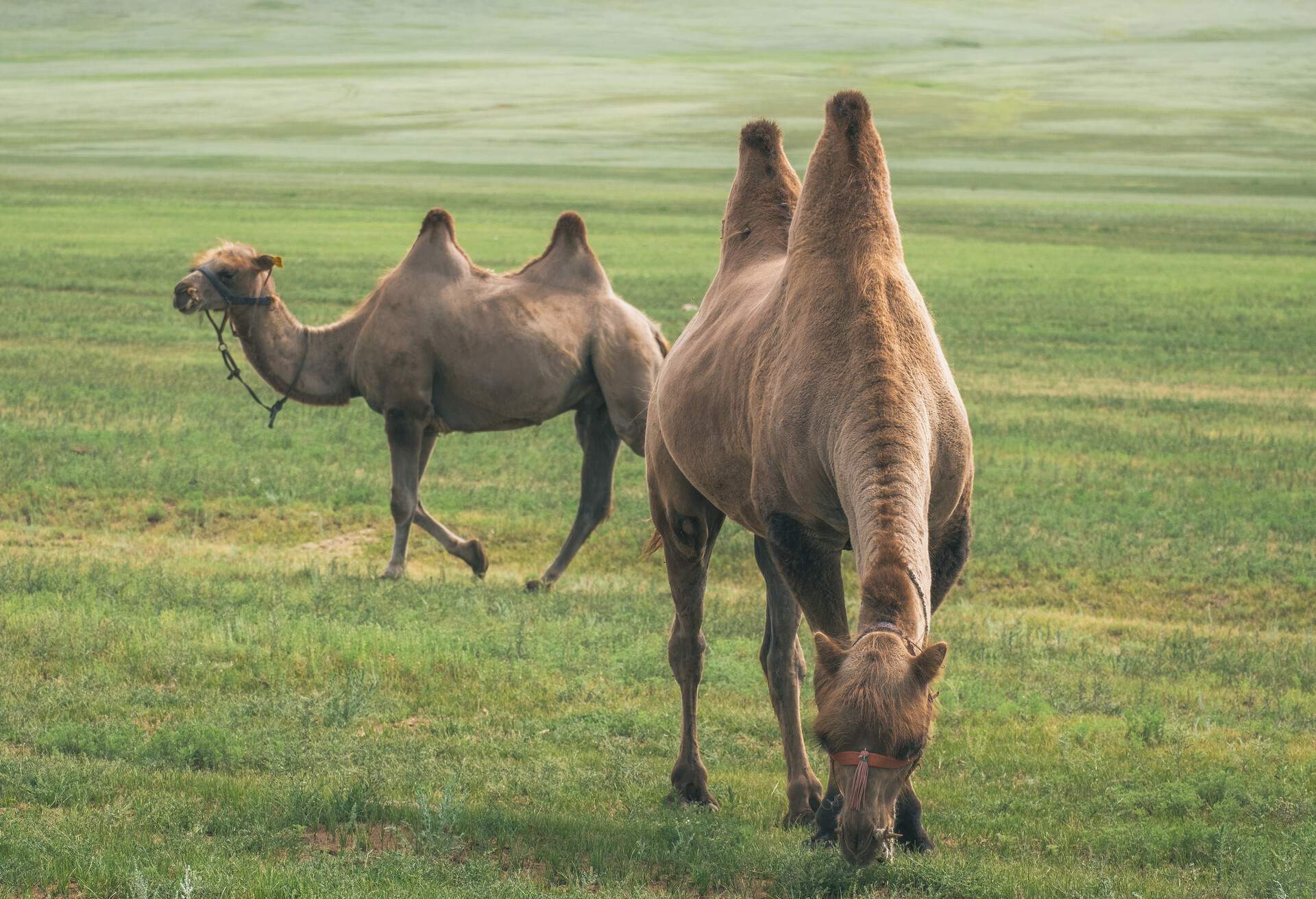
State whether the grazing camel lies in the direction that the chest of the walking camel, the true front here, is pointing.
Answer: no

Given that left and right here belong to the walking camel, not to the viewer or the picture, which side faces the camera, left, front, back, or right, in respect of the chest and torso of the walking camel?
left
